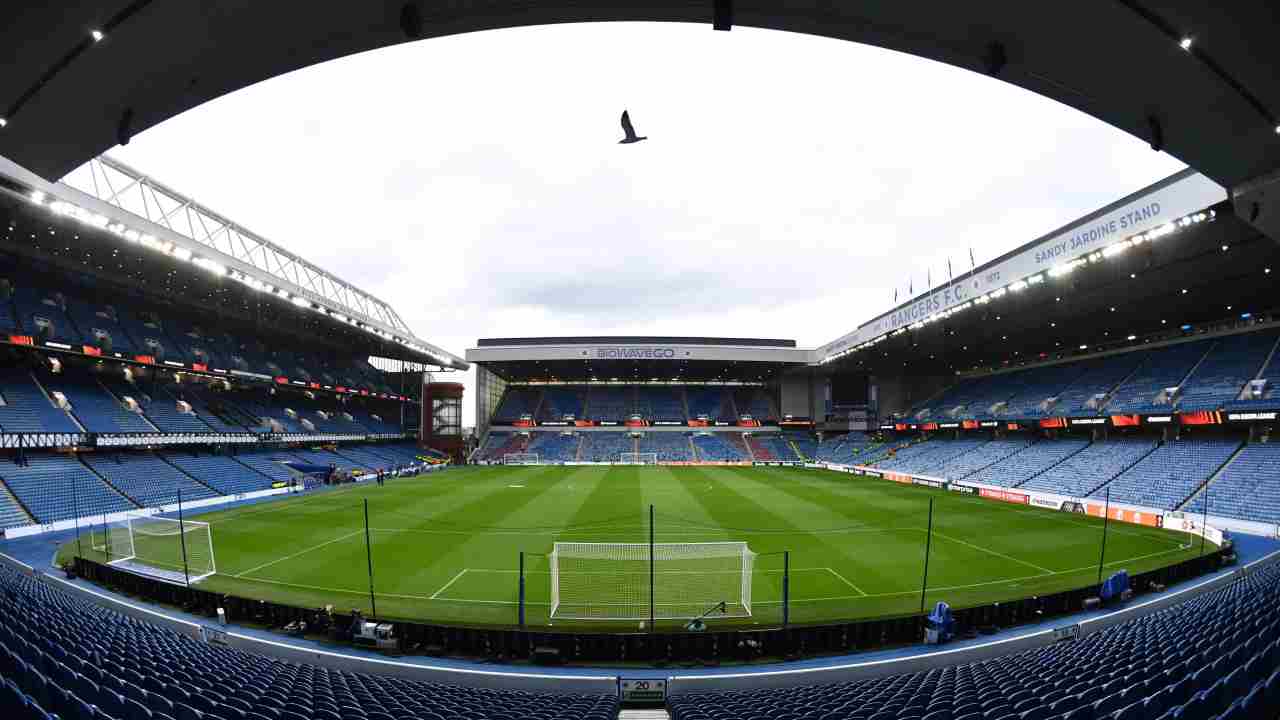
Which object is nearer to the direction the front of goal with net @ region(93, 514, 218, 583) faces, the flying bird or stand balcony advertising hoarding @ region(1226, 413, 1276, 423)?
the stand balcony advertising hoarding

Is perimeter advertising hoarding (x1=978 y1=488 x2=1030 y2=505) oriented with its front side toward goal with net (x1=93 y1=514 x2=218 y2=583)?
yes

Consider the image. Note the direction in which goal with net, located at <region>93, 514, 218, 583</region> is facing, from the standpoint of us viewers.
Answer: facing away from the viewer and to the right of the viewer

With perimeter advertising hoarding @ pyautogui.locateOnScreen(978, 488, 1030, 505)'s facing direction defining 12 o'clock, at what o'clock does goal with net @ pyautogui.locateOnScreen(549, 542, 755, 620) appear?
The goal with net is roughly at 11 o'clock from the perimeter advertising hoarding.

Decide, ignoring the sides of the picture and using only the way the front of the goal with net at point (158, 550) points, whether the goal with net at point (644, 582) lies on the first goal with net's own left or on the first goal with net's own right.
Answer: on the first goal with net's own right

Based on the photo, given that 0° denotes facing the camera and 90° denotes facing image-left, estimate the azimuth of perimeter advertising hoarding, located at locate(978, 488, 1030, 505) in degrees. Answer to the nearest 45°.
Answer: approximately 45°
